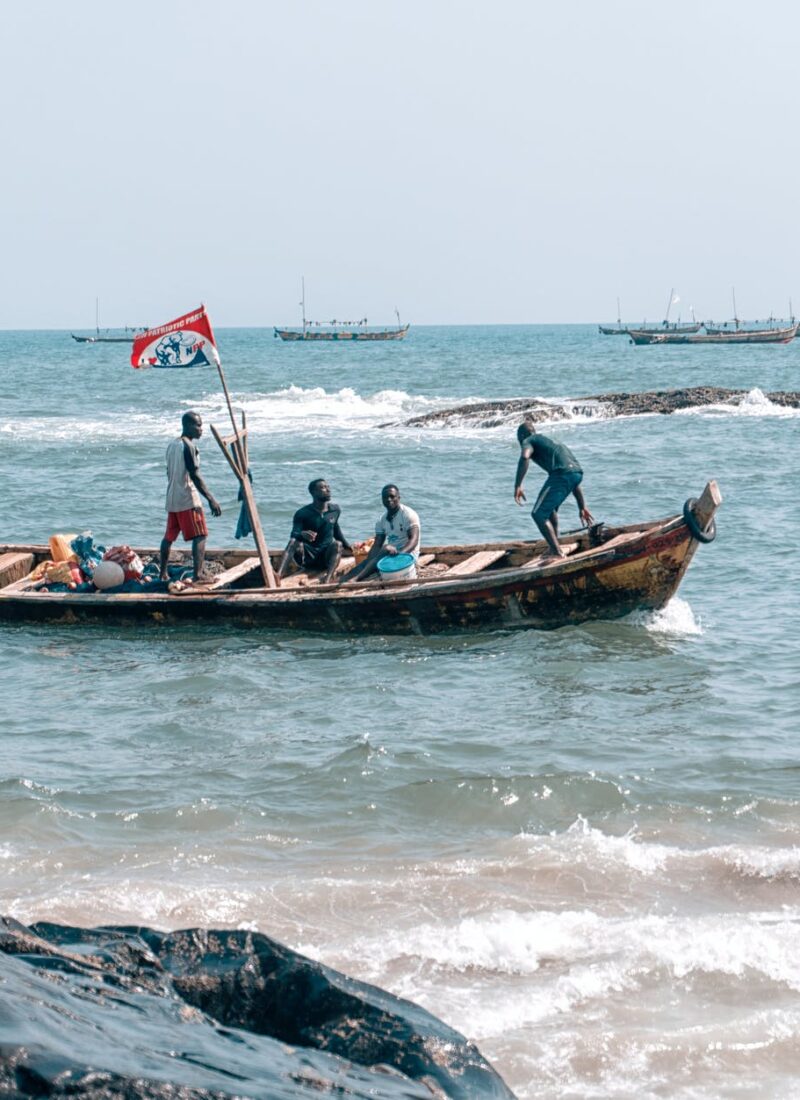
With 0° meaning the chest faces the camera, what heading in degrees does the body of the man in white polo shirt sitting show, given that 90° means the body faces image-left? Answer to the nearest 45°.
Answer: approximately 45°

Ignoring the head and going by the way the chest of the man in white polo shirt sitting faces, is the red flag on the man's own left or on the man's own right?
on the man's own right

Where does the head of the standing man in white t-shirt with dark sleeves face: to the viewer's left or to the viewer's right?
to the viewer's right

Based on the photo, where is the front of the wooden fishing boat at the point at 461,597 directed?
to the viewer's right

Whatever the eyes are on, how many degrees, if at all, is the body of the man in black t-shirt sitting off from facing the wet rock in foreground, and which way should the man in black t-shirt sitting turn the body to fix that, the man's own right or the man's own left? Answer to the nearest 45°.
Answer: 0° — they already face it

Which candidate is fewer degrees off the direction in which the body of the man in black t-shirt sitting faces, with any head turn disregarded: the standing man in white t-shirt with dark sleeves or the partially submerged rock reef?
the standing man in white t-shirt with dark sleeves

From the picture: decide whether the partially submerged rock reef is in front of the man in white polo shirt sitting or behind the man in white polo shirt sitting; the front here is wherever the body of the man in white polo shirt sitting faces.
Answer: behind

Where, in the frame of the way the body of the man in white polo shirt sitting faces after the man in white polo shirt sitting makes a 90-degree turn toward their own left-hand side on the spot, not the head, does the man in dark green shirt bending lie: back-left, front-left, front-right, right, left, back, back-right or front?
front-left
